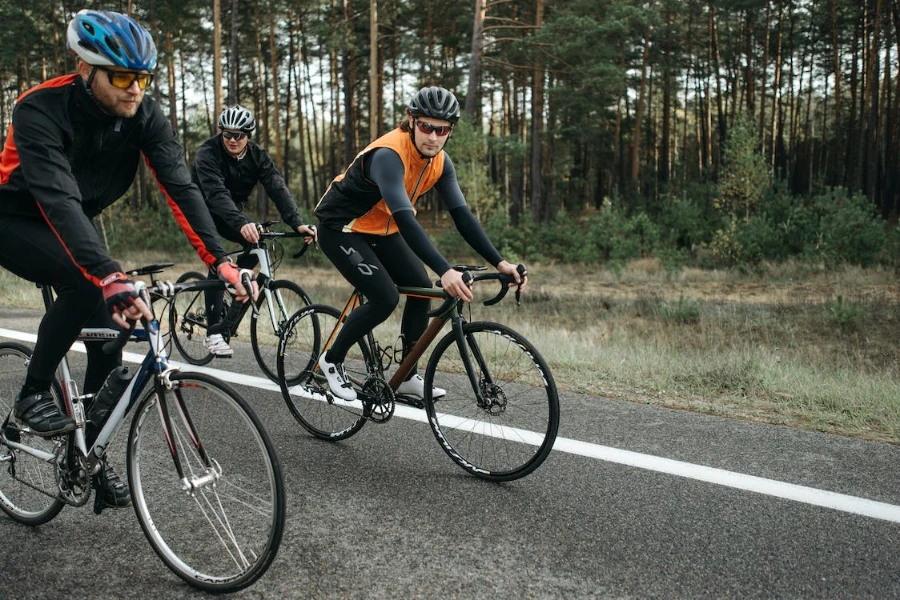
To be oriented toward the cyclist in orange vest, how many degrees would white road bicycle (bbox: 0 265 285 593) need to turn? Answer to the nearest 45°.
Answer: approximately 90° to its left

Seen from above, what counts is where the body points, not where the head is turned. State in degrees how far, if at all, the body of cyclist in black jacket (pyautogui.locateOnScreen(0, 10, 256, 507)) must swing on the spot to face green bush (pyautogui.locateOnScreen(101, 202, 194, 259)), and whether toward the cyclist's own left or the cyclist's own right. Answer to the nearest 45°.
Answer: approximately 135° to the cyclist's own left

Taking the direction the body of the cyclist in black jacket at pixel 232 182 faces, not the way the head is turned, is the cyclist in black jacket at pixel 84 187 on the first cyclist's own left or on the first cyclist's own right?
on the first cyclist's own right

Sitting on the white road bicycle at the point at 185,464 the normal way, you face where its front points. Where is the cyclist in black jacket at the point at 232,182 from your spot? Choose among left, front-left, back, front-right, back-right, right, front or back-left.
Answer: back-left

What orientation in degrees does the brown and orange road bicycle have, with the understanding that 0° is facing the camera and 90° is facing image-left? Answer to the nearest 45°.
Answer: approximately 315°

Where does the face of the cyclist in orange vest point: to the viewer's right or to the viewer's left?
to the viewer's right

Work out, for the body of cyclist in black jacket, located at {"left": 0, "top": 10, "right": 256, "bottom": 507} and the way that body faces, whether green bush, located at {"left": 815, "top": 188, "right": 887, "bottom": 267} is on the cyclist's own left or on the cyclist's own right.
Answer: on the cyclist's own left
